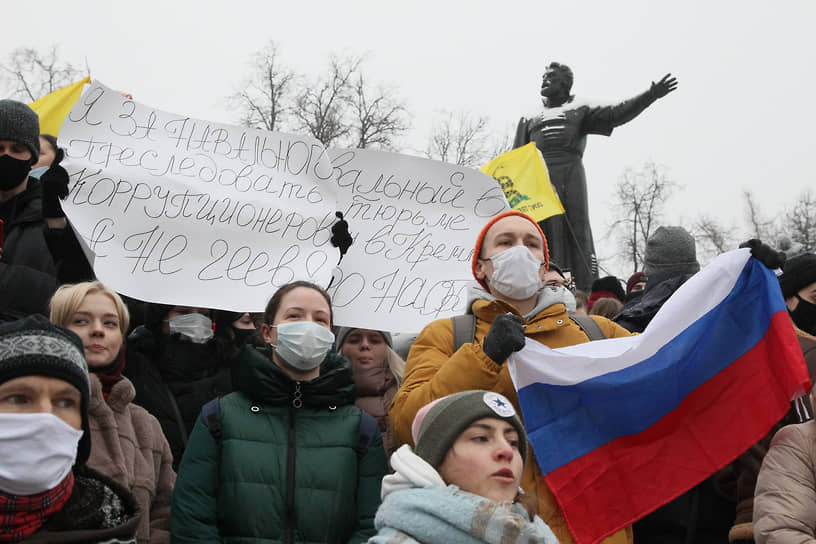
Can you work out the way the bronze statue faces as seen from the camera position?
facing the viewer and to the left of the viewer

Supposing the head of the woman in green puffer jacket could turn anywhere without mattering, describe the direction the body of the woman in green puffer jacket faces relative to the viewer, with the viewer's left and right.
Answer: facing the viewer

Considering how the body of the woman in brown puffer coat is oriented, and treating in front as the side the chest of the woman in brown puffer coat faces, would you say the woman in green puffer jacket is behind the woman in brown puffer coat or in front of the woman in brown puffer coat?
in front

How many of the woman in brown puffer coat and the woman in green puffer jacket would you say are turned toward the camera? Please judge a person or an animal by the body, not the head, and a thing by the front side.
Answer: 2

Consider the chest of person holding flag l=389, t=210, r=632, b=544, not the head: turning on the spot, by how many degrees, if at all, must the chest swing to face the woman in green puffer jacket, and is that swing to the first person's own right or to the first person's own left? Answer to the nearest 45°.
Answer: approximately 90° to the first person's own right

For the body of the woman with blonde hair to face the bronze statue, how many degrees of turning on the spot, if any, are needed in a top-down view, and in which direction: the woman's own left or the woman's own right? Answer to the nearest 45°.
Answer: approximately 135° to the woman's own left

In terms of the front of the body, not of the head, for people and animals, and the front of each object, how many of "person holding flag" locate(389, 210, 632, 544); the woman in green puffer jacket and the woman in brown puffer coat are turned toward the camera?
3

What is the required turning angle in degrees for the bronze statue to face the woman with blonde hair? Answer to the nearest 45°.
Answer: approximately 45° to its left

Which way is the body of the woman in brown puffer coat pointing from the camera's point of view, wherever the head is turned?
toward the camera

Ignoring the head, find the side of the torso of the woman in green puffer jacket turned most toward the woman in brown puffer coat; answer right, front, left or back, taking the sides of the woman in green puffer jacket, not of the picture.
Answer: back

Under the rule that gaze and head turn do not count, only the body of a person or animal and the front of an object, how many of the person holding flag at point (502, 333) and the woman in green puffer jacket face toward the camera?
2

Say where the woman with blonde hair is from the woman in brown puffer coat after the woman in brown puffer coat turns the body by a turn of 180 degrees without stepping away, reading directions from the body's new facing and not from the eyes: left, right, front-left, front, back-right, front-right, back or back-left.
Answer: back-left

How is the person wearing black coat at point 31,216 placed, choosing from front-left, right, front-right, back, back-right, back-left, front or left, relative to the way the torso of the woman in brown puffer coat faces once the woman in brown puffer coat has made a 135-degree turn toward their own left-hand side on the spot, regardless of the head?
back-left

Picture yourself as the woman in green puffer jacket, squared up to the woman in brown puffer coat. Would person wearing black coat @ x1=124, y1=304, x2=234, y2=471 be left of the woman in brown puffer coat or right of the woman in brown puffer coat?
left

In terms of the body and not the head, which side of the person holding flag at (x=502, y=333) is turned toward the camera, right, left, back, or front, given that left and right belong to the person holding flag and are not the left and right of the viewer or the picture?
front

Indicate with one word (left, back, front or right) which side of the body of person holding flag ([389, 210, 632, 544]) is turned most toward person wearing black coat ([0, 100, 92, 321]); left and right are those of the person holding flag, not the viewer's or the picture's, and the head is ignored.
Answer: right
